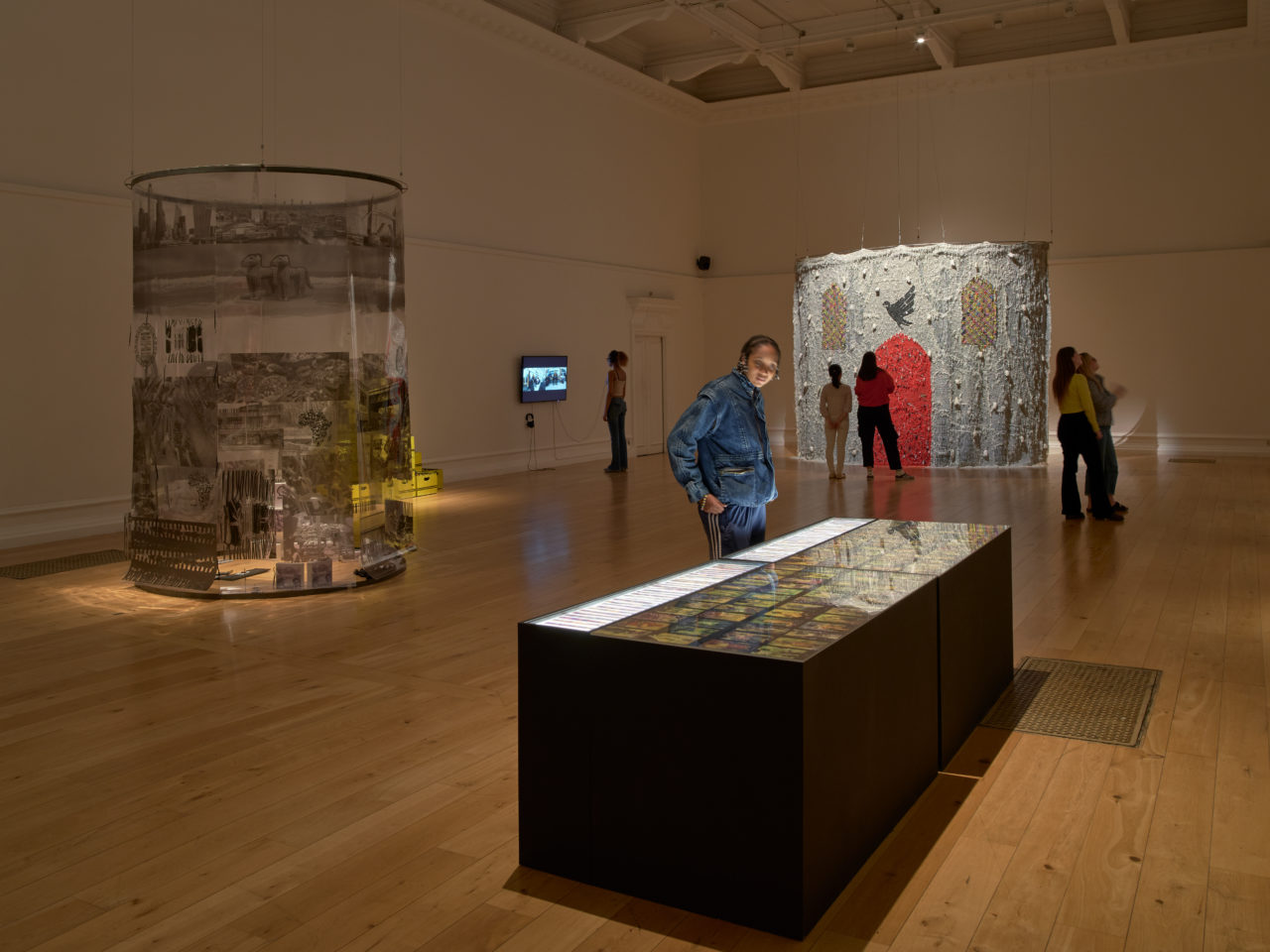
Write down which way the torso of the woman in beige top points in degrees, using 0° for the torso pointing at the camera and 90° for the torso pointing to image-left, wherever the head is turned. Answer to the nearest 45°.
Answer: approximately 180°

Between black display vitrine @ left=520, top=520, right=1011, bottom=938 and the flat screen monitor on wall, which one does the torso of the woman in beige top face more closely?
the flat screen monitor on wall

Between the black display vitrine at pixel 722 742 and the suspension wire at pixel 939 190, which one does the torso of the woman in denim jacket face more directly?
the black display vitrine

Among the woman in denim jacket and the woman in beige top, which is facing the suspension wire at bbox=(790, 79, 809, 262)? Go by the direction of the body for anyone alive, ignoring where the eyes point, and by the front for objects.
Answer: the woman in beige top

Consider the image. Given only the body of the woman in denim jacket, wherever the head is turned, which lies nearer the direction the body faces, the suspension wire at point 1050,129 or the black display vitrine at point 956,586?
the black display vitrine

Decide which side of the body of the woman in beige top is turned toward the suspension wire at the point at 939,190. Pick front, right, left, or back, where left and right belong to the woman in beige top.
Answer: front

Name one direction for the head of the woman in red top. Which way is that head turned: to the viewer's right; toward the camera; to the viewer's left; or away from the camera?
away from the camera

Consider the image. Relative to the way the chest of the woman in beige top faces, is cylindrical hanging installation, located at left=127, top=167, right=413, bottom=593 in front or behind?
behind

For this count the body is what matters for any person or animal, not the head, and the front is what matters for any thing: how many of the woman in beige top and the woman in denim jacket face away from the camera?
1

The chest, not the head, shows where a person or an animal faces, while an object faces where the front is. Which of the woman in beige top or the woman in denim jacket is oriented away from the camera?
the woman in beige top

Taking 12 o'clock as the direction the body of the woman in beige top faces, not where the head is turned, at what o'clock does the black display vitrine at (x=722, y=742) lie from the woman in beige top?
The black display vitrine is roughly at 6 o'clock from the woman in beige top.

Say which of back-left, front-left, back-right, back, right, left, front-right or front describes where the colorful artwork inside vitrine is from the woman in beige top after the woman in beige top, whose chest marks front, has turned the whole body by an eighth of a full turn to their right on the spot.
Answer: back-right

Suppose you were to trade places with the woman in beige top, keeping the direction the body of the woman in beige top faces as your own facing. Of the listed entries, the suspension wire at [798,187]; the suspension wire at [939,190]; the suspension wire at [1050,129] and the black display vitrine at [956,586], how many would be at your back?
1

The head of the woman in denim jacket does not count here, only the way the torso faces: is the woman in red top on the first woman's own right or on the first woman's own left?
on the first woman's own left

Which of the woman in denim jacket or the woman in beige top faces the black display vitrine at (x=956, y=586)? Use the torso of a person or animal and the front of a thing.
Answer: the woman in denim jacket

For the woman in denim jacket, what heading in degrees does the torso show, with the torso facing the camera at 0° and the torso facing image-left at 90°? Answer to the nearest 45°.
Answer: approximately 315°
